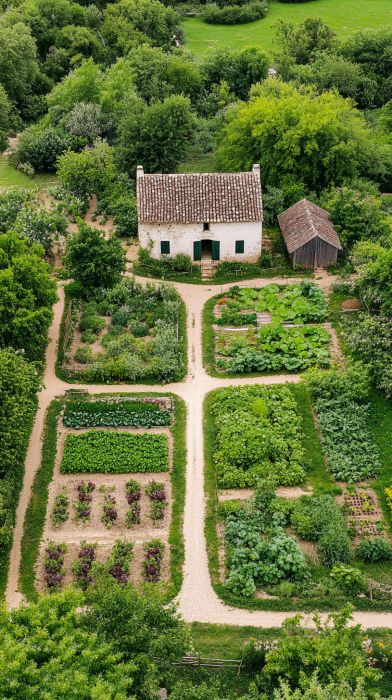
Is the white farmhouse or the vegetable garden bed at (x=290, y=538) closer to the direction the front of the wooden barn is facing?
the vegetable garden bed

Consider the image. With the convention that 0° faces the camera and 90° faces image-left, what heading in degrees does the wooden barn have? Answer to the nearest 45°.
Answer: approximately 0°

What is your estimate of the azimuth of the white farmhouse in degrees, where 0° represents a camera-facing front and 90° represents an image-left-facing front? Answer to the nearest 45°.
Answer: approximately 0°

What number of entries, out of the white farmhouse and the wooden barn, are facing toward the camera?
2
